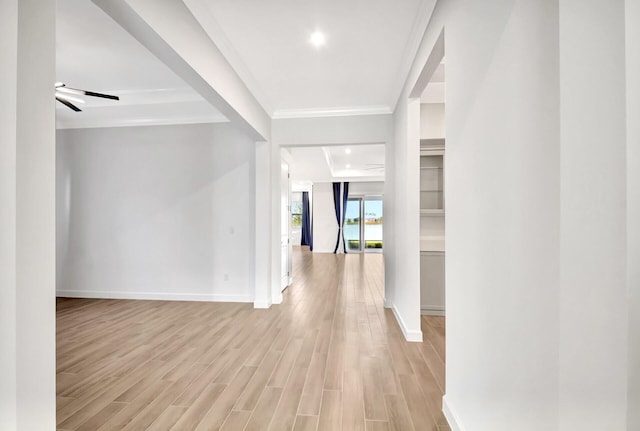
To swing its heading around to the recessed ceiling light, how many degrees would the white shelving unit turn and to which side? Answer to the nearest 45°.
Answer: approximately 45° to its right

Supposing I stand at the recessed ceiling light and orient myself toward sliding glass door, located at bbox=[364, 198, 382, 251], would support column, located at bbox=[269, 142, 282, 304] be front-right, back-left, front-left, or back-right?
front-left

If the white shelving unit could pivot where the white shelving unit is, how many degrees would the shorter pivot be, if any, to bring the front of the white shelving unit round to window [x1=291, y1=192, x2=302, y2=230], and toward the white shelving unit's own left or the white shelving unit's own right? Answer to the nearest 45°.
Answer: approximately 135° to the white shelving unit's own right

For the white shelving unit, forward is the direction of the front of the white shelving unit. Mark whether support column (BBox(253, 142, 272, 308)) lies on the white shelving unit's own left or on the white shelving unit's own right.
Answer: on the white shelving unit's own right

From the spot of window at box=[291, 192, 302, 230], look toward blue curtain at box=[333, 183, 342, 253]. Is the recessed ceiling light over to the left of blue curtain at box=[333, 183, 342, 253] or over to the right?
right

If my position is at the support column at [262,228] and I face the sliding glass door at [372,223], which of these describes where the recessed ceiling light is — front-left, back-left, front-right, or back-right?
back-right

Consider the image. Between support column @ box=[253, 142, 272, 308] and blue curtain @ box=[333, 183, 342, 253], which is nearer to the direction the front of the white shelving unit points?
the support column

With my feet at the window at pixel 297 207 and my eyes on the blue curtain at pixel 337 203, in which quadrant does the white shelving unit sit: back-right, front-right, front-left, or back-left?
front-right

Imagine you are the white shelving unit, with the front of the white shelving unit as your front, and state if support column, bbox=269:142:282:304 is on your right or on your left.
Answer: on your right
